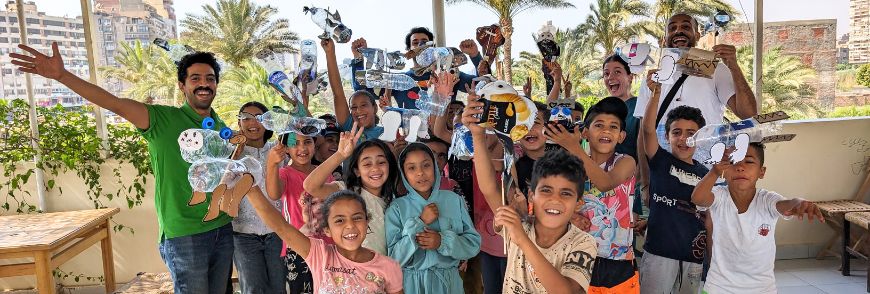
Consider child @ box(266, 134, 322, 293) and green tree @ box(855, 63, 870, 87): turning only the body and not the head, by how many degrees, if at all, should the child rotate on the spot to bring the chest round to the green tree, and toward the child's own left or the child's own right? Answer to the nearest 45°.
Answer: approximately 90° to the child's own left

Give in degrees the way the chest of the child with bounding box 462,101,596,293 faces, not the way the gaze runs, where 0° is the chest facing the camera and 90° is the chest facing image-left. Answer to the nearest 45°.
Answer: approximately 0°

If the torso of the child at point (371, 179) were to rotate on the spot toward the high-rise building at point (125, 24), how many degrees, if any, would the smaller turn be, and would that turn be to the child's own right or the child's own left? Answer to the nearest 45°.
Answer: approximately 135° to the child's own right

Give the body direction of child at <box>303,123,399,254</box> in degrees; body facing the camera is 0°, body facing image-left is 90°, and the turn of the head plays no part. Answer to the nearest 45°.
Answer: approximately 0°

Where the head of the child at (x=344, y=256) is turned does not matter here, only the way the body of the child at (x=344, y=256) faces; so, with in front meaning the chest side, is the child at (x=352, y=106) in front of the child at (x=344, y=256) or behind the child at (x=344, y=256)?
behind
